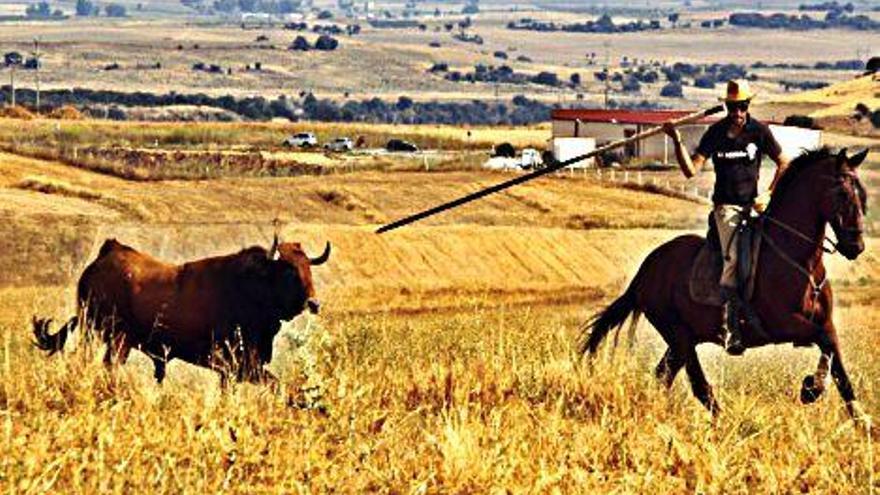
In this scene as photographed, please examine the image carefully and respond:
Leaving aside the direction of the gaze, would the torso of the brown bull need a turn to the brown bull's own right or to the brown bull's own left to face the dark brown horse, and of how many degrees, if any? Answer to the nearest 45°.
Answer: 0° — it already faces it

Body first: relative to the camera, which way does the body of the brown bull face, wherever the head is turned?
to the viewer's right
